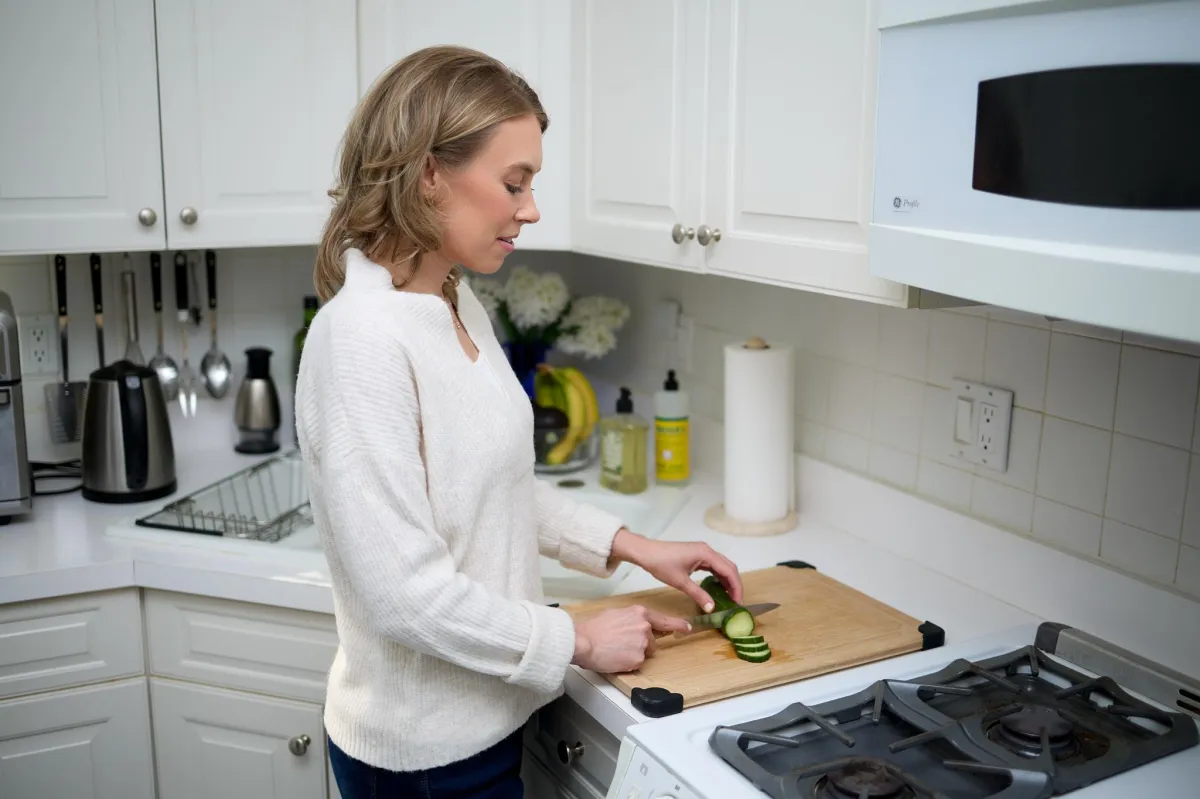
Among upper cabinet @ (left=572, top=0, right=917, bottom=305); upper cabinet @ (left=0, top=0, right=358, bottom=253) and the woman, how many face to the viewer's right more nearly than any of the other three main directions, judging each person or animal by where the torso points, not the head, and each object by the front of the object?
1

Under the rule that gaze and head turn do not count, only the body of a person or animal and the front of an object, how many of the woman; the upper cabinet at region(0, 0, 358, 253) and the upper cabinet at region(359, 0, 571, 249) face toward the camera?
2

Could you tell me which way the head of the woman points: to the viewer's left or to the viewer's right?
to the viewer's right

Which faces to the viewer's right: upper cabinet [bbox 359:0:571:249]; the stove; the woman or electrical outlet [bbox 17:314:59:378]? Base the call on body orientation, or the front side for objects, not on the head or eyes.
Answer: the woman

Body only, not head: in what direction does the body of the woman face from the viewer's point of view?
to the viewer's right

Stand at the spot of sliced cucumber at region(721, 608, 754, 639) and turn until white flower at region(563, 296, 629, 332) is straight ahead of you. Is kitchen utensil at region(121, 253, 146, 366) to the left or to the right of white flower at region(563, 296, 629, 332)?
left

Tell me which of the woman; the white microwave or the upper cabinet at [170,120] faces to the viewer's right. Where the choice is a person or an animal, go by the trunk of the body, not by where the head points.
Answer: the woman

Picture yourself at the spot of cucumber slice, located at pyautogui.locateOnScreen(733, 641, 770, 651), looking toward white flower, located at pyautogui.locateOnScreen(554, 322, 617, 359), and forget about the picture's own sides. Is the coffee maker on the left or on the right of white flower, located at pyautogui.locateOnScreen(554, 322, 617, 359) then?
left

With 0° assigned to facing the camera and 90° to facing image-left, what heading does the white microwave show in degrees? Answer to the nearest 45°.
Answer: approximately 45°

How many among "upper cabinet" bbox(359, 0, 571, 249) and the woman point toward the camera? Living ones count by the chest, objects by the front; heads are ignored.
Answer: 1

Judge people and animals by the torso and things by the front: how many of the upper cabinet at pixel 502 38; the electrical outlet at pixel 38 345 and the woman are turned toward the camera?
2

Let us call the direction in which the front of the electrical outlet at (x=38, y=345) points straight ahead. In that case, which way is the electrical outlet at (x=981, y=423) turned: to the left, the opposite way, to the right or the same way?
to the right

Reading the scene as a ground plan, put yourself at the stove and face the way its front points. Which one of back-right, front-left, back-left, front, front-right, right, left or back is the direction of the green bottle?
right

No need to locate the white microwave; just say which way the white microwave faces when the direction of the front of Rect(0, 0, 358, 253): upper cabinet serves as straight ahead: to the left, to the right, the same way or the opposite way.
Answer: to the right
